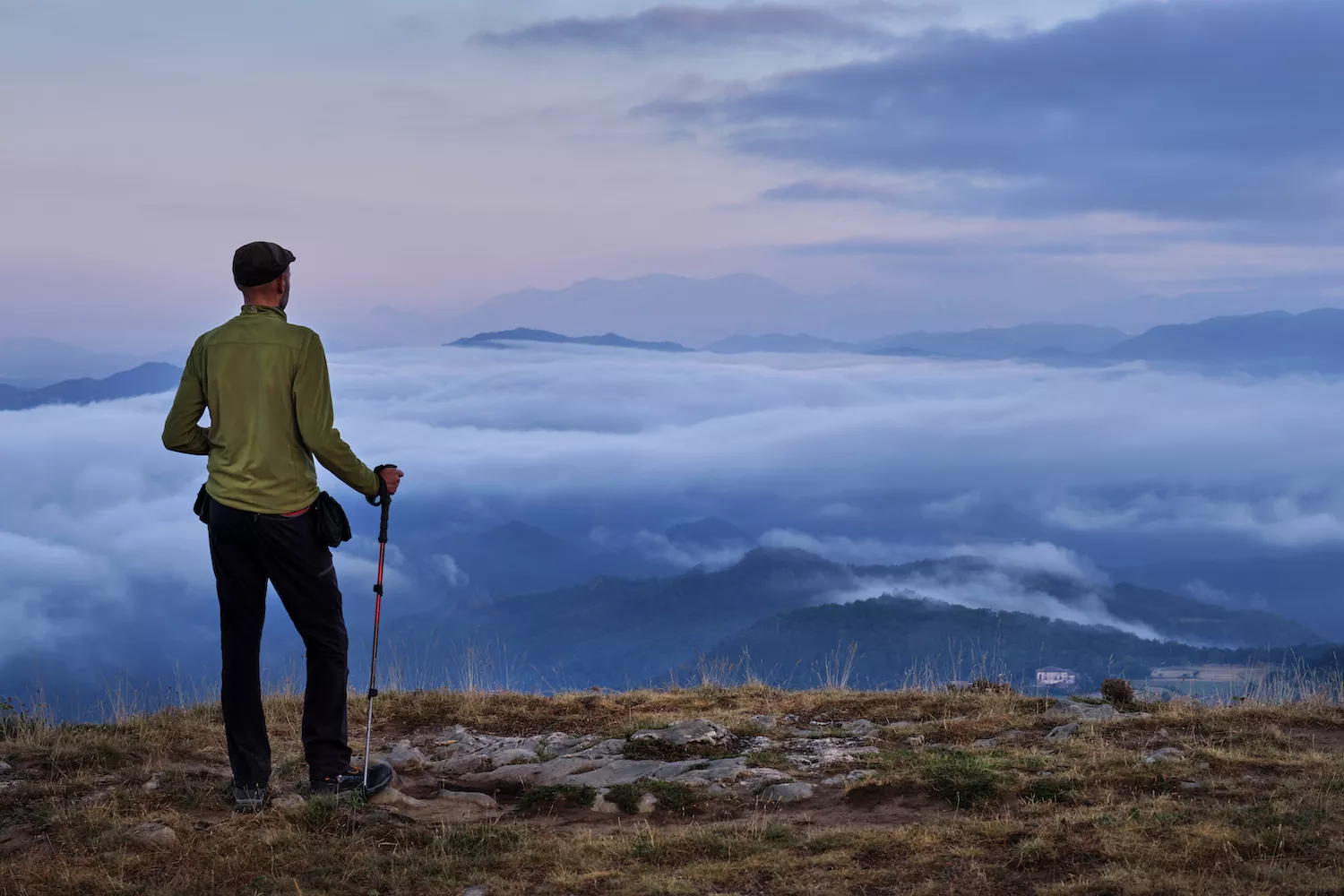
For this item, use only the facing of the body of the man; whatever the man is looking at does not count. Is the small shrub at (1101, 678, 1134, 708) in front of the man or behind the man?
in front

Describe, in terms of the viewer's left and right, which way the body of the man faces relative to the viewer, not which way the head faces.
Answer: facing away from the viewer and to the right of the viewer

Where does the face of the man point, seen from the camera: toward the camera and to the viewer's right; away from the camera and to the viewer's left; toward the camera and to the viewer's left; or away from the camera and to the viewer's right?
away from the camera and to the viewer's right

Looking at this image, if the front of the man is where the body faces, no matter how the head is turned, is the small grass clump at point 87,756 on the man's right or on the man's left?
on the man's left
